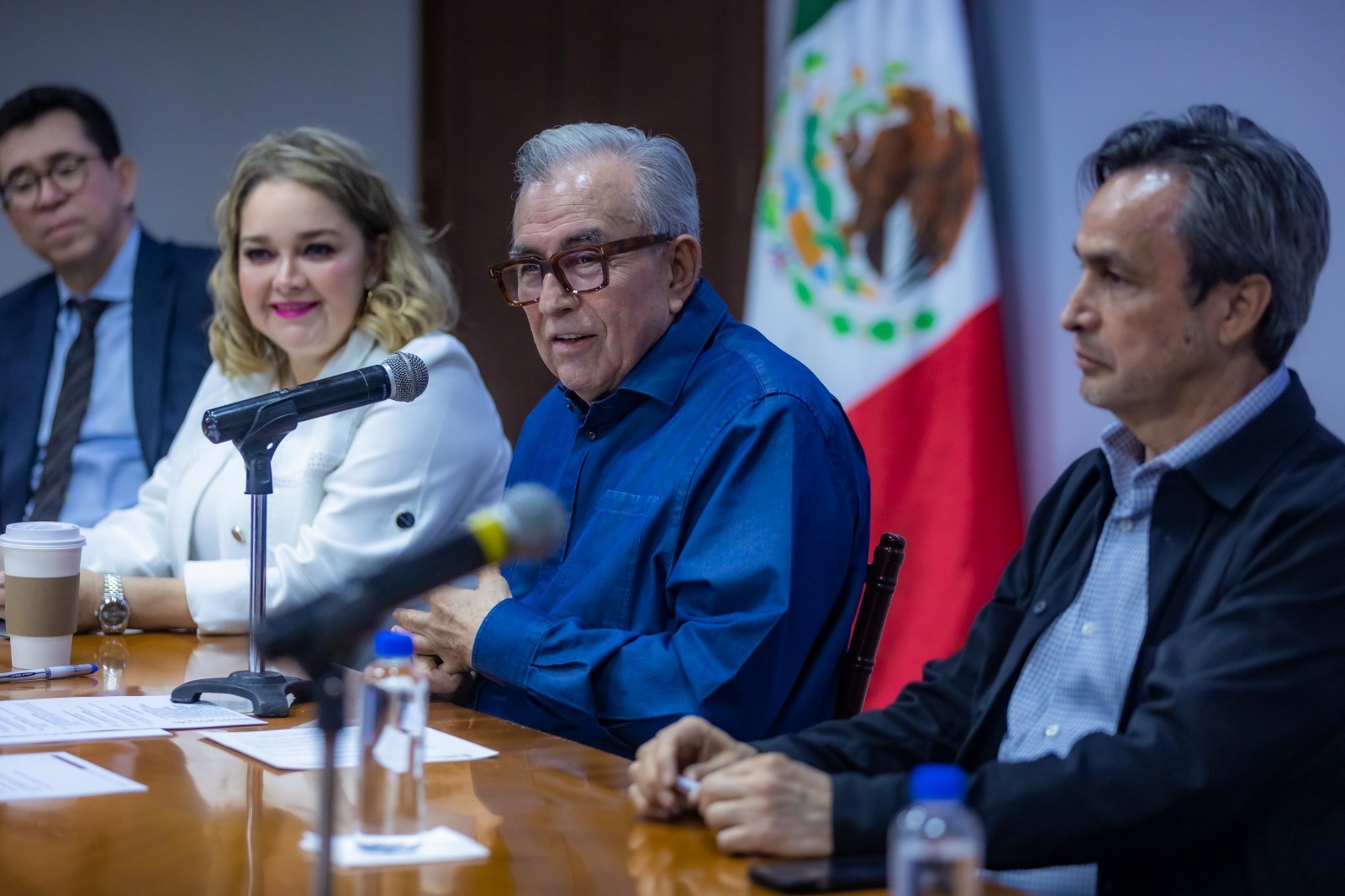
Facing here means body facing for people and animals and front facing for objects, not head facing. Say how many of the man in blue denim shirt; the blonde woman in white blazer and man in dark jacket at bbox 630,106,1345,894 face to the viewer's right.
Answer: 0

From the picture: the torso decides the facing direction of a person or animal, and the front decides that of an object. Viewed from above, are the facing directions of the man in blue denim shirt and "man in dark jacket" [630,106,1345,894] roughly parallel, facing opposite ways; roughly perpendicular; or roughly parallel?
roughly parallel

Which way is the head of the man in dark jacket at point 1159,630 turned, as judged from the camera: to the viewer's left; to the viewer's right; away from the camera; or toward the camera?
to the viewer's left

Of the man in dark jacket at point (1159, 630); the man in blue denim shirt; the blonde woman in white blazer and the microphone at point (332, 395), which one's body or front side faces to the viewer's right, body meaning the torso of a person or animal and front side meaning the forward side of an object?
the microphone

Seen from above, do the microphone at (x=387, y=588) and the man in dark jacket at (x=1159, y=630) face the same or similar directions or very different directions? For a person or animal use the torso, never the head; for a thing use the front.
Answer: very different directions

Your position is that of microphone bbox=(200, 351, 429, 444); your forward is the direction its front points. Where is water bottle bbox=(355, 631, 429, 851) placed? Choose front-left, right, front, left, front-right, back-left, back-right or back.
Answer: right

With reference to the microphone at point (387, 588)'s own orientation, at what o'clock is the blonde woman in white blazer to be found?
The blonde woman in white blazer is roughly at 9 o'clock from the microphone.

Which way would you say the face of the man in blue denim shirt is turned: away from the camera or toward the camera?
toward the camera

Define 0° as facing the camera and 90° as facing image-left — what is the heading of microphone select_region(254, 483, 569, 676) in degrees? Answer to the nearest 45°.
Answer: approximately 270°

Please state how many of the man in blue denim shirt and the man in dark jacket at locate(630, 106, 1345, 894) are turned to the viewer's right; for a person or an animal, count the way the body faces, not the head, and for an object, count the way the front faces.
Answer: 0

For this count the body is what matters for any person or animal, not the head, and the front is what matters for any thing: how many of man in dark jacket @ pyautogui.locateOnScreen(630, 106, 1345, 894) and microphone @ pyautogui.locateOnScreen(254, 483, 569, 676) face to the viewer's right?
1

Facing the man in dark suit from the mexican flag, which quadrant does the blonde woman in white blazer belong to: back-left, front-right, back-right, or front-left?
front-left

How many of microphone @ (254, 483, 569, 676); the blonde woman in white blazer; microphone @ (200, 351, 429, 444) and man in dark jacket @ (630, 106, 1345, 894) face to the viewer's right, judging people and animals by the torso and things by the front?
2

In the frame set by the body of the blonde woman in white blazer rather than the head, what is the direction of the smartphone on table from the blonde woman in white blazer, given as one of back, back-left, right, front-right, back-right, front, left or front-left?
front-left

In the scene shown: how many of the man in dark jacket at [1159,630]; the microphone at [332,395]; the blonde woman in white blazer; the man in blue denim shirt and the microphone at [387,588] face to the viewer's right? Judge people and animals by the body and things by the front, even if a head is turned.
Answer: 2

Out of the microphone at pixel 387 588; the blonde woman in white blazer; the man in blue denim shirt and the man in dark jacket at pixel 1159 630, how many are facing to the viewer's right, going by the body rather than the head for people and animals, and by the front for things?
1

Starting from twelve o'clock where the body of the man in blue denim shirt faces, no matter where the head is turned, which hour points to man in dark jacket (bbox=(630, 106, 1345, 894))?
The man in dark jacket is roughly at 9 o'clock from the man in blue denim shirt.

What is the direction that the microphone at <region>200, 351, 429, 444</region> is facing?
to the viewer's right

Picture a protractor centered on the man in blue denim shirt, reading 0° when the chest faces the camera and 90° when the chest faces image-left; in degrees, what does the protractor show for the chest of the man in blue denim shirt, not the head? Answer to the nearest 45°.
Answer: approximately 45°
